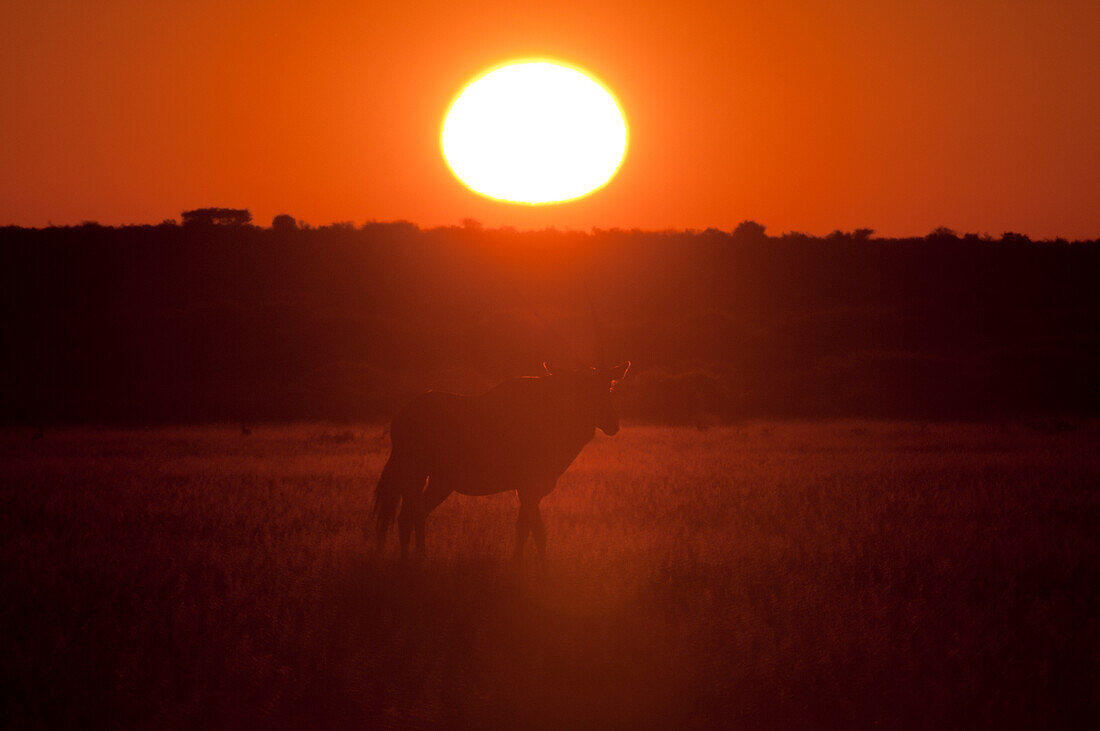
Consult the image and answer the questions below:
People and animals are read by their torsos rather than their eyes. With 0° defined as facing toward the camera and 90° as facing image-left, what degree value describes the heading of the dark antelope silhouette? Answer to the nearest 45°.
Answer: approximately 270°

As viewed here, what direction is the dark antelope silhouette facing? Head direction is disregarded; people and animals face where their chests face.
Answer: to the viewer's right
